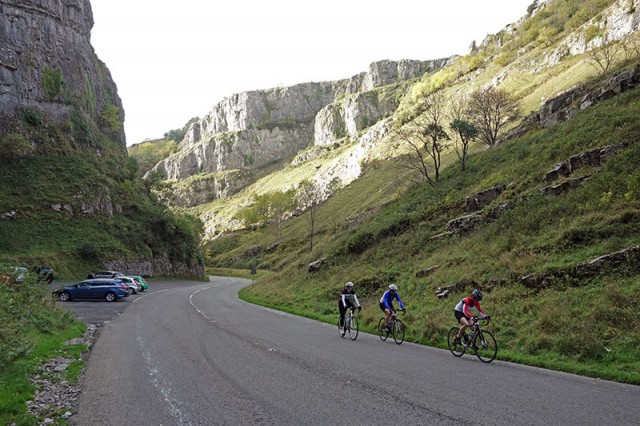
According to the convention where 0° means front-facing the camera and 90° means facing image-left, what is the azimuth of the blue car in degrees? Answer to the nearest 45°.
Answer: approximately 90°

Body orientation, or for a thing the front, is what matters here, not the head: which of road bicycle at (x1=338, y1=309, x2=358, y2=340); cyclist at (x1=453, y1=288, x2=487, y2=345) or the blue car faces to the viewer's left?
the blue car

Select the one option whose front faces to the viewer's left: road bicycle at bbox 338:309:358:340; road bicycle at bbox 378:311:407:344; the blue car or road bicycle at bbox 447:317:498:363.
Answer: the blue car

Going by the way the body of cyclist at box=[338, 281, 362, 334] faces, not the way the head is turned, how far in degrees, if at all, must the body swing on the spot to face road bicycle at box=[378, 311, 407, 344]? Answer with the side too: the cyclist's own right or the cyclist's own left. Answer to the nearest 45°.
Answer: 0° — they already face it

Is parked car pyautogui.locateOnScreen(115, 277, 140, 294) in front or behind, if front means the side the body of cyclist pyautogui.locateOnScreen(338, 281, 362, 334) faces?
behind

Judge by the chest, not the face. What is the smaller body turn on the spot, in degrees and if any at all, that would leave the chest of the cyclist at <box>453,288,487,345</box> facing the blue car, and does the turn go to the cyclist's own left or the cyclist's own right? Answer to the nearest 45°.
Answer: approximately 180°

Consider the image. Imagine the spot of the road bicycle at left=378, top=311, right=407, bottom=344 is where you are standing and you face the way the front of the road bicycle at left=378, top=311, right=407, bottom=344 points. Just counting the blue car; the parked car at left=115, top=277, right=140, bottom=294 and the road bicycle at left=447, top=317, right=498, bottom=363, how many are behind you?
2

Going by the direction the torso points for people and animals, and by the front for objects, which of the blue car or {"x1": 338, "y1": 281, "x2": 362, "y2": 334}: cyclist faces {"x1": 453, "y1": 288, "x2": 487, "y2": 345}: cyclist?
{"x1": 338, "y1": 281, "x2": 362, "y2": 334}: cyclist

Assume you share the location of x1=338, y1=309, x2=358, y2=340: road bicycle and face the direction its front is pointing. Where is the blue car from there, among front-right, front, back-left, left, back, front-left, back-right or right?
back

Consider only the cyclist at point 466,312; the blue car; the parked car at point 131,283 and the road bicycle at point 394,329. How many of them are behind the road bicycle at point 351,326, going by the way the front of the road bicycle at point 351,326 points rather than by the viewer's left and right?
2

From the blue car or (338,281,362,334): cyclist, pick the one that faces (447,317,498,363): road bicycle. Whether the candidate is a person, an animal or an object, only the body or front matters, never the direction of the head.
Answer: the cyclist
